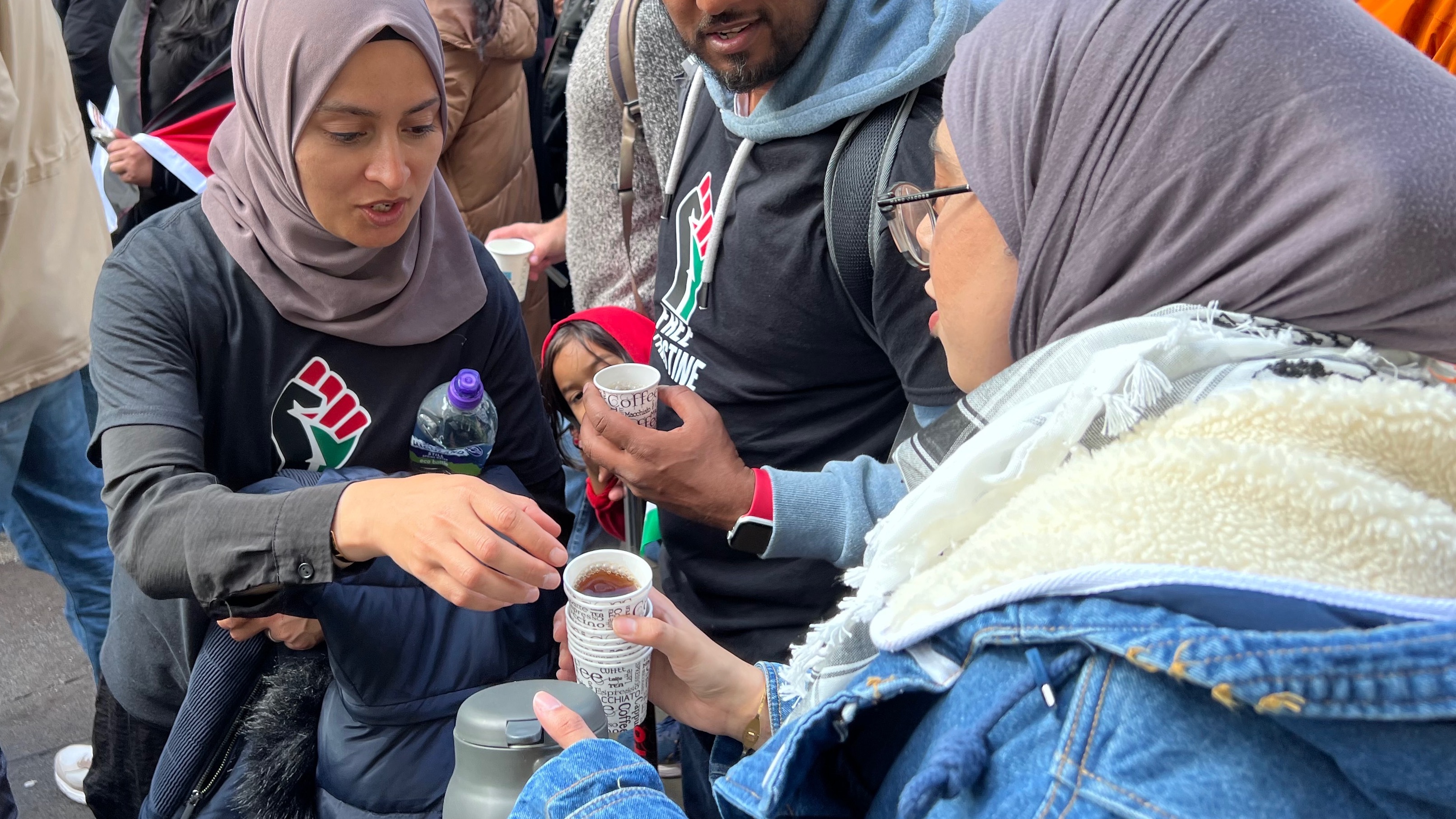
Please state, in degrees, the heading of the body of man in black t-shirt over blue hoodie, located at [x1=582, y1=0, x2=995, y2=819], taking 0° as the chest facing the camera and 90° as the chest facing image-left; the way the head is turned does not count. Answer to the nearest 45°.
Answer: approximately 45°

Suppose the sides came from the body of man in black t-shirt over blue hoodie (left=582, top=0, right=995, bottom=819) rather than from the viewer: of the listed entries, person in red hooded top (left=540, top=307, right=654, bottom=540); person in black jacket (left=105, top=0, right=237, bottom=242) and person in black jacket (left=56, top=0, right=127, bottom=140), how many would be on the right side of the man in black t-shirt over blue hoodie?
3

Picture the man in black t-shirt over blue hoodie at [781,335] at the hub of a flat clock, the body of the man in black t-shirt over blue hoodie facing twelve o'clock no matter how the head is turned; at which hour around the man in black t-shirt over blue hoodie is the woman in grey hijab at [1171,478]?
The woman in grey hijab is roughly at 10 o'clock from the man in black t-shirt over blue hoodie.

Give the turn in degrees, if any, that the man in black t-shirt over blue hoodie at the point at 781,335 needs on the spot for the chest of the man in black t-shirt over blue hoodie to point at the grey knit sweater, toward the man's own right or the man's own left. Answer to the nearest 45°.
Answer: approximately 135° to the man's own right

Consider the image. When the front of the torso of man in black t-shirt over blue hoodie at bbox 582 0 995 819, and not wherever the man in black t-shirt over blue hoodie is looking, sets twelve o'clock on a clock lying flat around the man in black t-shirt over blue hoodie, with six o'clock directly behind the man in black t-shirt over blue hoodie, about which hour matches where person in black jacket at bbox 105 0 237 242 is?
The person in black jacket is roughly at 3 o'clock from the man in black t-shirt over blue hoodie.

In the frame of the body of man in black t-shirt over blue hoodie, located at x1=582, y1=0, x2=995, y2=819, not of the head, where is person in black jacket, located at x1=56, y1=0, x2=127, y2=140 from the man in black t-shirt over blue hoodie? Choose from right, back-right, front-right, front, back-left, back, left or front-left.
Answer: right

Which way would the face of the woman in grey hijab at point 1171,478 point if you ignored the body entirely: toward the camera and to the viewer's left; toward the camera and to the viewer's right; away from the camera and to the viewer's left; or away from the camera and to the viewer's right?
away from the camera and to the viewer's left

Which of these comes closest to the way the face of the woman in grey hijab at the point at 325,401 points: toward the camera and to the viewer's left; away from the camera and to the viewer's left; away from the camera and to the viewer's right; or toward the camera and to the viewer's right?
toward the camera and to the viewer's right

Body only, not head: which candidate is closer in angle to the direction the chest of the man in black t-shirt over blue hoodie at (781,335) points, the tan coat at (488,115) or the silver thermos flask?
the silver thermos flask

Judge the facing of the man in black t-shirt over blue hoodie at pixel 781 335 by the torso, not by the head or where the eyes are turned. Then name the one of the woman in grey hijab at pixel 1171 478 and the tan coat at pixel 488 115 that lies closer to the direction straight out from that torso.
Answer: the woman in grey hijab

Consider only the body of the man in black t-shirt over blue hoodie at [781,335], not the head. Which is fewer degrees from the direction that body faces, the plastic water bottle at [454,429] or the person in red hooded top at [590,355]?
the plastic water bottle

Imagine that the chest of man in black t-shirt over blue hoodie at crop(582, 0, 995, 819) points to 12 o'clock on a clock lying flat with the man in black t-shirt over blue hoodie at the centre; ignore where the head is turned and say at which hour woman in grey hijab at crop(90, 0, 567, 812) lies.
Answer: The woman in grey hijab is roughly at 1 o'clock from the man in black t-shirt over blue hoodie.

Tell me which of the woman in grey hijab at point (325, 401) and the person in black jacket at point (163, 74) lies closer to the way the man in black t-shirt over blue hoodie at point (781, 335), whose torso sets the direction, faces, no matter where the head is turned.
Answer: the woman in grey hijab
